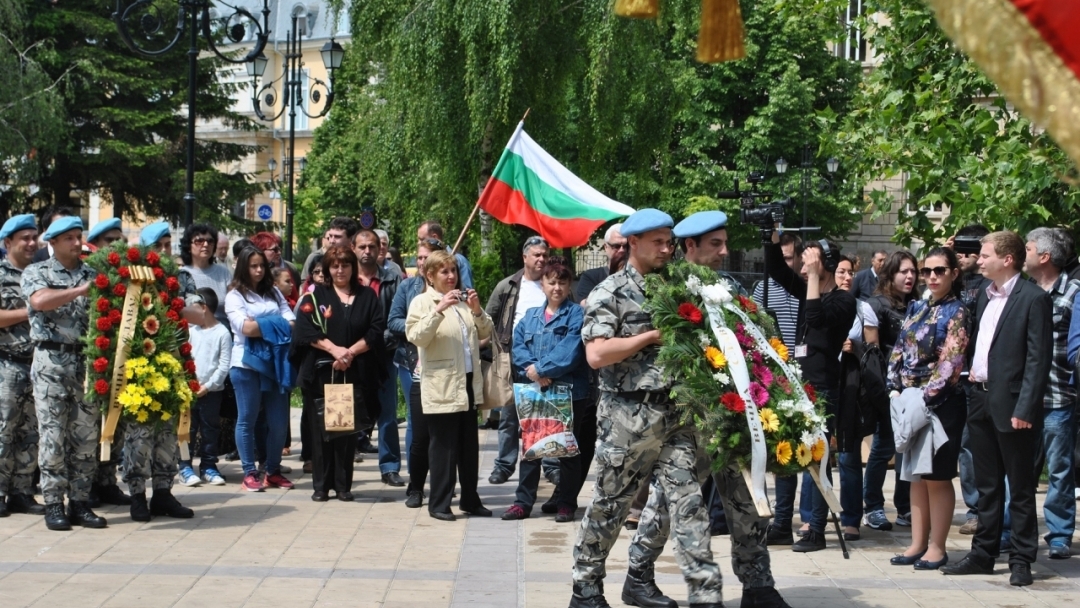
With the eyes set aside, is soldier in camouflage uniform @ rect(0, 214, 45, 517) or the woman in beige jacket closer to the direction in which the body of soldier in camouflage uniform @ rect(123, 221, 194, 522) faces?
the woman in beige jacket

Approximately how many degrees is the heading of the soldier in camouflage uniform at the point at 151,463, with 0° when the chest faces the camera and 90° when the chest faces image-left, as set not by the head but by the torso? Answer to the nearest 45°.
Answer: approximately 315°

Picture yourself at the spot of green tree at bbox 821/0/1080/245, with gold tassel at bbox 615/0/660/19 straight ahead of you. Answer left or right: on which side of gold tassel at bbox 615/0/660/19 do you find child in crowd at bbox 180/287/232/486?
right

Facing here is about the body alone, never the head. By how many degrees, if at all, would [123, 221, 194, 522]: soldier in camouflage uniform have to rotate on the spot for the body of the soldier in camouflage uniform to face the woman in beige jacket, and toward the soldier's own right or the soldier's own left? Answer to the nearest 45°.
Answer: approximately 45° to the soldier's own left

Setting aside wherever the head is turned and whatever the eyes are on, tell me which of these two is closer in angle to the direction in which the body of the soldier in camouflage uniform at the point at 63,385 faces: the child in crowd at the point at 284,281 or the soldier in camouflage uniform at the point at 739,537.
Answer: the soldier in camouflage uniform
